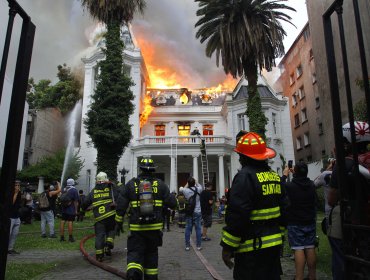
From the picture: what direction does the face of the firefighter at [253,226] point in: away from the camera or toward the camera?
away from the camera

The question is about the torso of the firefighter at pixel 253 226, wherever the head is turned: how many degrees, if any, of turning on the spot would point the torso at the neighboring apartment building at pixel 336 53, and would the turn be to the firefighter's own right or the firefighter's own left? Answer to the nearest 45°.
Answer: approximately 45° to the firefighter's own right

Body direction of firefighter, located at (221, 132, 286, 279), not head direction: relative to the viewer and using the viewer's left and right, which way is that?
facing away from the viewer and to the left of the viewer

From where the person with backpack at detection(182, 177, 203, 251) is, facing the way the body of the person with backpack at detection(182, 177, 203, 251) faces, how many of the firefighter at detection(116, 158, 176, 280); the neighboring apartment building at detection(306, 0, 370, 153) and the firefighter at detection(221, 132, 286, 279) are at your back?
2

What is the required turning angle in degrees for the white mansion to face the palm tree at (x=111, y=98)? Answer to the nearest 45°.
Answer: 0° — it already faces it

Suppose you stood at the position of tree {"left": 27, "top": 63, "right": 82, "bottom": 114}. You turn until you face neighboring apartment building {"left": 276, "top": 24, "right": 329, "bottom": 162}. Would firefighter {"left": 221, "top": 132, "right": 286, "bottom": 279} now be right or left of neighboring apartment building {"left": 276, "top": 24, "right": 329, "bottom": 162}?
right

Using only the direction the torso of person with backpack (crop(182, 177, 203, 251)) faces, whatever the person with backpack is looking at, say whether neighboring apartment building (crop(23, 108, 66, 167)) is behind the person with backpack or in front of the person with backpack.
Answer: in front
